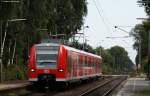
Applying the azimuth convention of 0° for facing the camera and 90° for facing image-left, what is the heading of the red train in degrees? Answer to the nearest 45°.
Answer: approximately 45°
